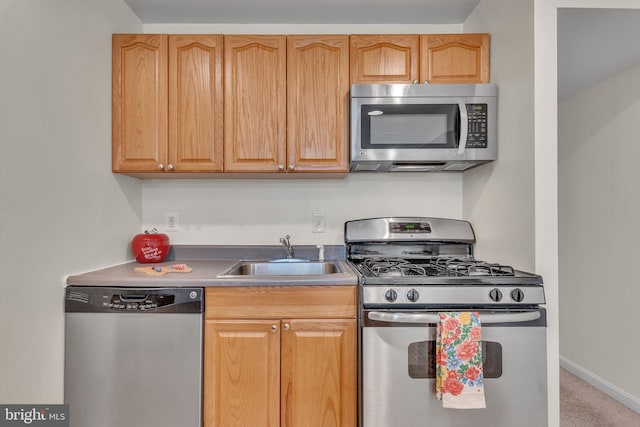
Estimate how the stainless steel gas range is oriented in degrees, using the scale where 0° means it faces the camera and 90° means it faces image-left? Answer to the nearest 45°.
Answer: approximately 0°

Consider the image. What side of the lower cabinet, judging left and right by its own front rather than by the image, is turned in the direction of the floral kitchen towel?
left

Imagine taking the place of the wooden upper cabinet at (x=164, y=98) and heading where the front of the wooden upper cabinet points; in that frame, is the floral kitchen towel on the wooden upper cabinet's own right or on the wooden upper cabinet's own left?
on the wooden upper cabinet's own left

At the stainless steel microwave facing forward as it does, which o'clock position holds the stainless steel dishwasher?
The stainless steel dishwasher is roughly at 2 o'clock from the stainless steel microwave.

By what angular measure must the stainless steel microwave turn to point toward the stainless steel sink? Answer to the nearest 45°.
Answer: approximately 90° to its right
